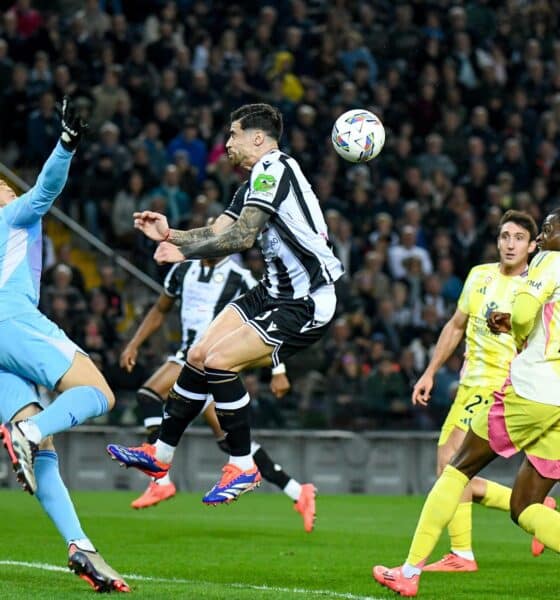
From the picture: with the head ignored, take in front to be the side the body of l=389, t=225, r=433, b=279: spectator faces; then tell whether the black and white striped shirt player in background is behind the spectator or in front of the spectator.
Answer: in front

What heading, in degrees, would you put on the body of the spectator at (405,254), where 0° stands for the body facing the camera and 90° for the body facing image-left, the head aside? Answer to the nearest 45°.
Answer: approximately 0°

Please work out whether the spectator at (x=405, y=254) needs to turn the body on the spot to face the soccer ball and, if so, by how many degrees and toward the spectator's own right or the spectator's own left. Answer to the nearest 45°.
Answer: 0° — they already face it

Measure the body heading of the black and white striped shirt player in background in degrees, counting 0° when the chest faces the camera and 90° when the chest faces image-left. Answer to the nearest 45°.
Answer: approximately 45°

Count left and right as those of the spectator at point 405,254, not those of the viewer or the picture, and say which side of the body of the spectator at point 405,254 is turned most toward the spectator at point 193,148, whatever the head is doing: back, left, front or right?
right

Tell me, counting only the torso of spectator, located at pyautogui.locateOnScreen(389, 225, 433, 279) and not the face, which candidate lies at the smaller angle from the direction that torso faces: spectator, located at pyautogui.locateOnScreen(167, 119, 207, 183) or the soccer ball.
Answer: the soccer ball

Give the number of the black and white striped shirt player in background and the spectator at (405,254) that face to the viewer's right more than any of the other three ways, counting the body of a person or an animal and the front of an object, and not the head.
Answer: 0

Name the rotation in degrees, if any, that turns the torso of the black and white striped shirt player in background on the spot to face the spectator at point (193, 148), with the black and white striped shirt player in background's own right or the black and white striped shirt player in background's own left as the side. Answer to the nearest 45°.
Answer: approximately 135° to the black and white striped shirt player in background's own right

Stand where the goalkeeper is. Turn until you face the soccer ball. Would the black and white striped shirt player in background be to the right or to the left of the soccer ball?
left

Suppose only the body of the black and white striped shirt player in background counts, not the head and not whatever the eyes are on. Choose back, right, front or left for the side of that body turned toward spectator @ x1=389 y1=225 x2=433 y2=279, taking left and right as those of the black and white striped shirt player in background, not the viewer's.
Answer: back

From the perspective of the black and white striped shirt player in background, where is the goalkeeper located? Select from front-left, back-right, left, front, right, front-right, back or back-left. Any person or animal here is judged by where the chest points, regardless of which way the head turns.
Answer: front-left
